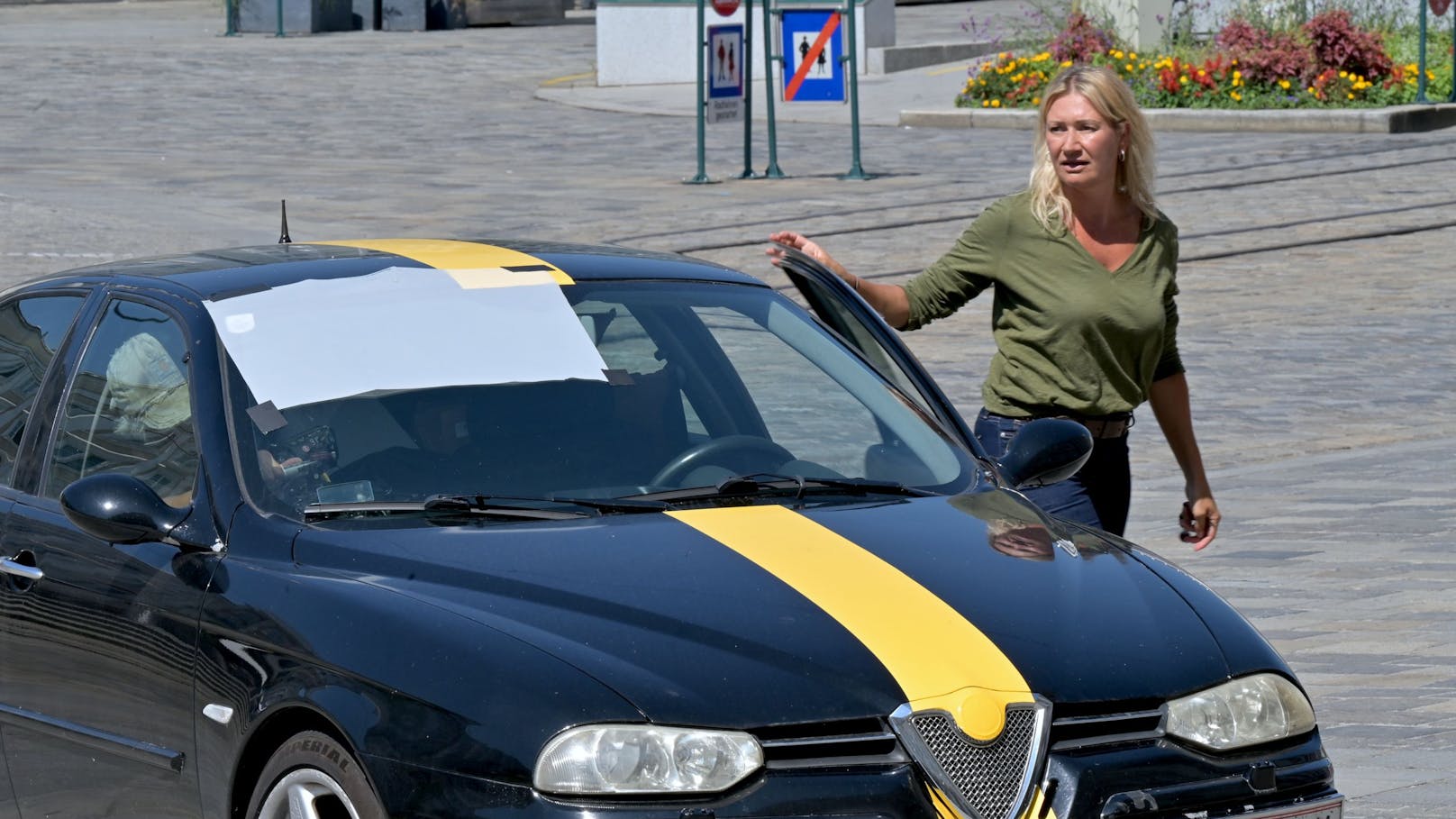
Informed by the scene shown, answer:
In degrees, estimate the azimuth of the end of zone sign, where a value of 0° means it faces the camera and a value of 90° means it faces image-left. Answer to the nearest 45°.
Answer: approximately 0°

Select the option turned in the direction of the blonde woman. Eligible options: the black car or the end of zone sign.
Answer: the end of zone sign

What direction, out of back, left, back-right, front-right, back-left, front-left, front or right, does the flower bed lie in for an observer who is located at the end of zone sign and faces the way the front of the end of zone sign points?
back-left

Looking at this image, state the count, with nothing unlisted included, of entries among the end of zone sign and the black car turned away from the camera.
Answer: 0

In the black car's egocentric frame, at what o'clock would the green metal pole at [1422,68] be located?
The green metal pole is roughly at 8 o'clock from the black car.

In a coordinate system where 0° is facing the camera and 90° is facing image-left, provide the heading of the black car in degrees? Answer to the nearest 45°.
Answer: approximately 315°

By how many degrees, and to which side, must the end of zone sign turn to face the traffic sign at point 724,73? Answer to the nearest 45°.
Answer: approximately 45° to its right

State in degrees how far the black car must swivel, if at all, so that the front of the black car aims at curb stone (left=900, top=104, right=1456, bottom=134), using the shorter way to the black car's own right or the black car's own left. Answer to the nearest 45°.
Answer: approximately 135° to the black car's own left

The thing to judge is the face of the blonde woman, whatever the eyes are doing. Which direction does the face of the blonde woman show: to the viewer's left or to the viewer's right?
to the viewer's left

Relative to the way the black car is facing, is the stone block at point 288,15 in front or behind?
behind
